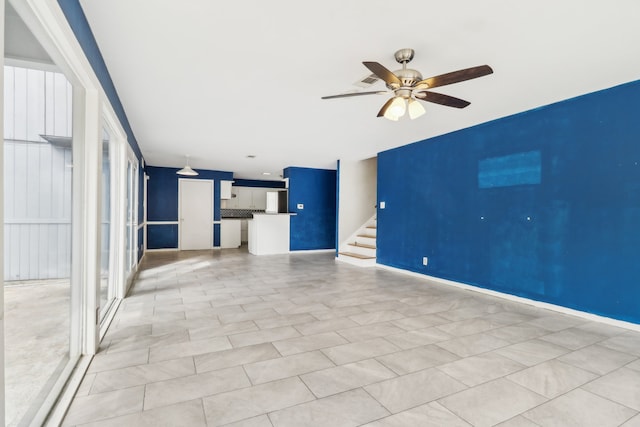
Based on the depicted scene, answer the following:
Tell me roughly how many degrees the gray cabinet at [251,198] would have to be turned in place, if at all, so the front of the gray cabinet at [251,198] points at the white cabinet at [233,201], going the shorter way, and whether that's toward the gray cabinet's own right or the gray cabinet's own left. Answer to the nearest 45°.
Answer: approximately 90° to the gray cabinet's own right

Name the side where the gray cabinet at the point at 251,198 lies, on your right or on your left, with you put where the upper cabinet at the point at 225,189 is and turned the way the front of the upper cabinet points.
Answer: on your left

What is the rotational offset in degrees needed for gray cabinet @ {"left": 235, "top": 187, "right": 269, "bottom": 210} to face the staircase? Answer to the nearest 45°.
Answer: approximately 45° to its left

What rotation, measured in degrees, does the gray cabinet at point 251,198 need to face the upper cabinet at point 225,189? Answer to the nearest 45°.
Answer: approximately 45° to its right

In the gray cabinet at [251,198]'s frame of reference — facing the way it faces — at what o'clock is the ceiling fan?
The ceiling fan is roughly at 12 o'clock from the gray cabinet.

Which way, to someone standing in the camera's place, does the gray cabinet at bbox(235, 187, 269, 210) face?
facing the viewer

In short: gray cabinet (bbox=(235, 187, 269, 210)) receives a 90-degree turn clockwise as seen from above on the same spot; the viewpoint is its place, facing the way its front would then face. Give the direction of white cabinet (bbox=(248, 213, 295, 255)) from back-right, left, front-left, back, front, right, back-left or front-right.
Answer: left
